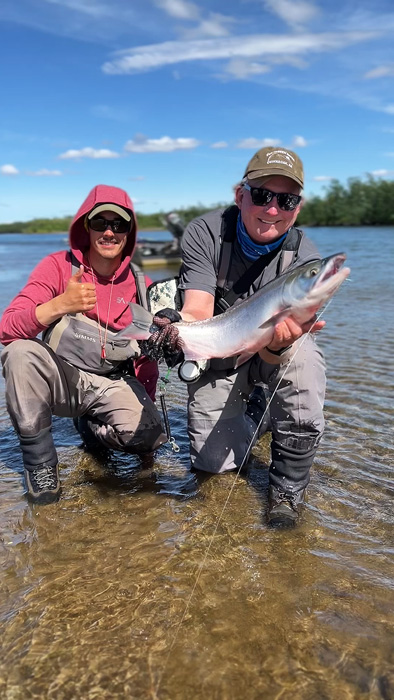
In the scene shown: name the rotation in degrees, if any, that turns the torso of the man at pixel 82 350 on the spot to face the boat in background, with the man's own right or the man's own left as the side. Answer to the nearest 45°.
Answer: approximately 180°

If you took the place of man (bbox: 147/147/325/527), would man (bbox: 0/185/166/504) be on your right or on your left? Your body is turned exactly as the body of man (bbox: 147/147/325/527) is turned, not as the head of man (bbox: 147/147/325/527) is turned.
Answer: on your right

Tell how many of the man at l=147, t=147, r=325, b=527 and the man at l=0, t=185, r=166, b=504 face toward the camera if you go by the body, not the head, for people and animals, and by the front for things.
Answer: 2

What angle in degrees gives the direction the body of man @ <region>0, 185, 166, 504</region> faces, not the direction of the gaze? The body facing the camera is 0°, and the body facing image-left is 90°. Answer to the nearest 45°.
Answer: approximately 0°

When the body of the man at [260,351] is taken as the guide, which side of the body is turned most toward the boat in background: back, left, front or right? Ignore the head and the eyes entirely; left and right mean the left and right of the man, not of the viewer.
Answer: back

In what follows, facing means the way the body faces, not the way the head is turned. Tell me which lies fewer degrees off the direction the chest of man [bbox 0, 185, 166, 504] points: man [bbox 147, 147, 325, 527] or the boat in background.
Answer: the man
